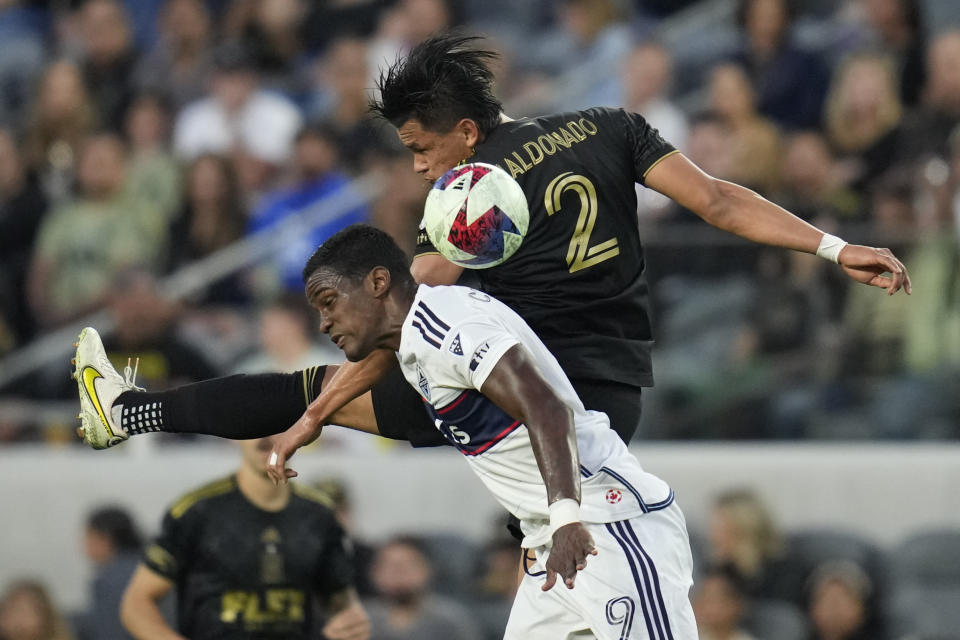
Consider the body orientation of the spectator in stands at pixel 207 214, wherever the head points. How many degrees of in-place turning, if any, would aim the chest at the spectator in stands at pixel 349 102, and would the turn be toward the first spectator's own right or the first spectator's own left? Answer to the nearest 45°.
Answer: approximately 90° to the first spectator's own left

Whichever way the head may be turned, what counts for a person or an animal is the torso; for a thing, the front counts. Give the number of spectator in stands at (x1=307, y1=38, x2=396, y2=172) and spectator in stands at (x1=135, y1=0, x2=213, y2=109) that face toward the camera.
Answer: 2

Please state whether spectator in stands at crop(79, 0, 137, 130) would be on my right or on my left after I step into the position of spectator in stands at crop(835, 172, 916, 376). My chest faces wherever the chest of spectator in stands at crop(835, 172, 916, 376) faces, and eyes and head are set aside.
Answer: on my right

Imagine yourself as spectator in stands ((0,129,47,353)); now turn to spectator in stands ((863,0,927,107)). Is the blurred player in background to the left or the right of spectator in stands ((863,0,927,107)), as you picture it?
right

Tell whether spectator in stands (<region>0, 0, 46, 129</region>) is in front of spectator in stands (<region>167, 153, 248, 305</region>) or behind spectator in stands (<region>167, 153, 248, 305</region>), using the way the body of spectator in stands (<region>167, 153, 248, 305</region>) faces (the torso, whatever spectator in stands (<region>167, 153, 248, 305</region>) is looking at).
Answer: behind
